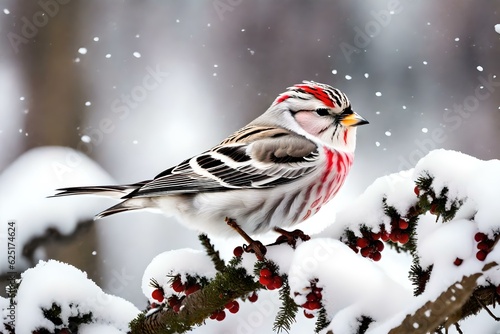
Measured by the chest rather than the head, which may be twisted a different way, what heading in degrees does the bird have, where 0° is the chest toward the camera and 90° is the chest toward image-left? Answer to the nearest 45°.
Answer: approximately 270°

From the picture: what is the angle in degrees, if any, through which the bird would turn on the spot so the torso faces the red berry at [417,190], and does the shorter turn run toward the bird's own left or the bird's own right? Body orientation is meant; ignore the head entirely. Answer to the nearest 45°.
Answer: approximately 45° to the bird's own right

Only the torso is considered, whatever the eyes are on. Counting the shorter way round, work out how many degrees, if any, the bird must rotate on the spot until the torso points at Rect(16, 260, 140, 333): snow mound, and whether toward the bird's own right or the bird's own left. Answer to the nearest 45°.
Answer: approximately 135° to the bird's own right

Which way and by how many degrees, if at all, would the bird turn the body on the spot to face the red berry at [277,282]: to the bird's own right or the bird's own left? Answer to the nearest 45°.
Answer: approximately 90° to the bird's own right

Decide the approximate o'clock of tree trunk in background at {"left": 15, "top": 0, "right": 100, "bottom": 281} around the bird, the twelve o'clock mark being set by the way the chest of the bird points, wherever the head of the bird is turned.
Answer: The tree trunk in background is roughly at 8 o'clock from the bird.

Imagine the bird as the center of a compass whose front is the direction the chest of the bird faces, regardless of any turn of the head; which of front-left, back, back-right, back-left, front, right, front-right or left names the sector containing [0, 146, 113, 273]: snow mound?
back-left
